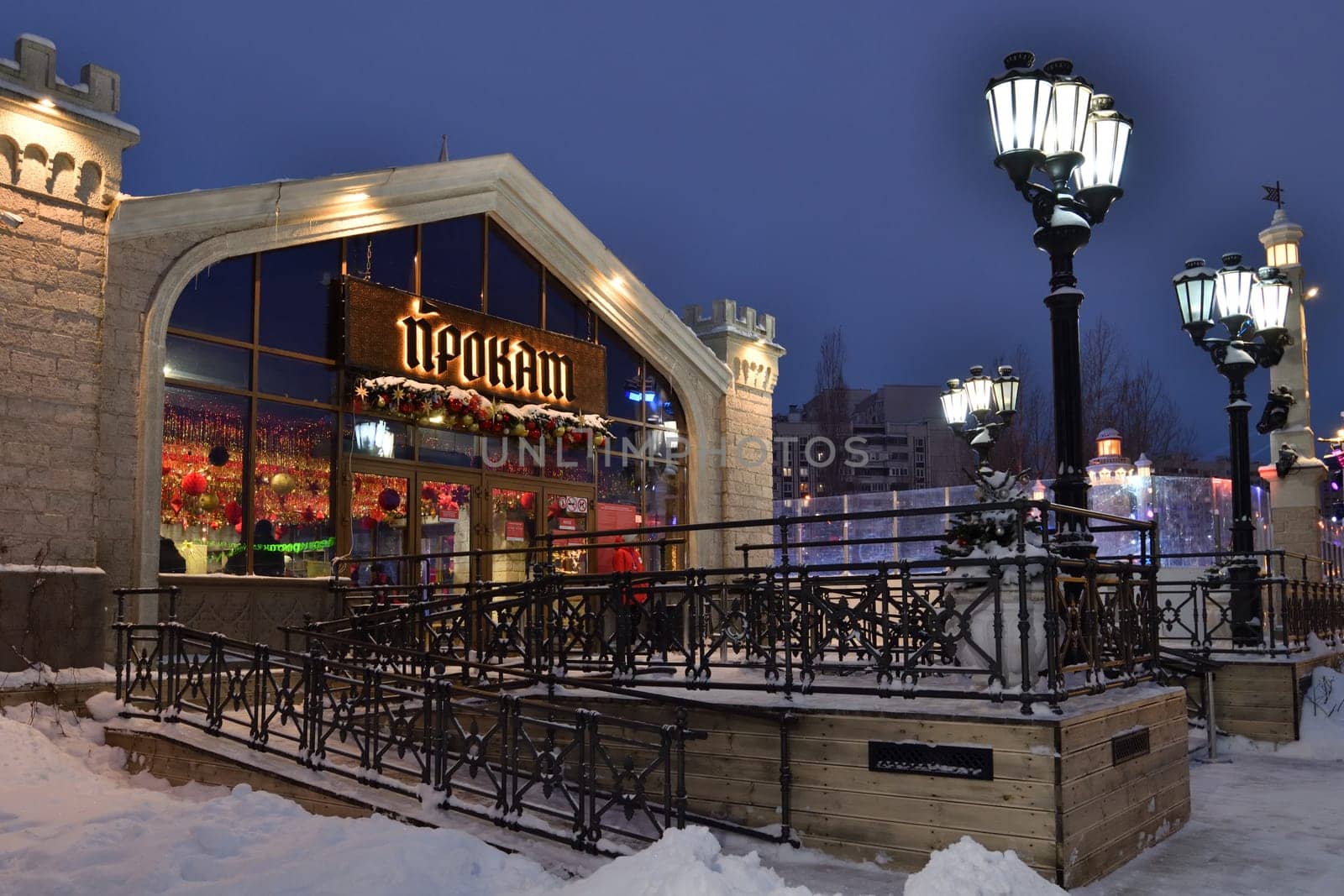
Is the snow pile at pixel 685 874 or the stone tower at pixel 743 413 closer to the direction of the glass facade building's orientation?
the snow pile

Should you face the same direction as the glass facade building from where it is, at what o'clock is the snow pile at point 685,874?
The snow pile is roughly at 1 o'clock from the glass facade building.

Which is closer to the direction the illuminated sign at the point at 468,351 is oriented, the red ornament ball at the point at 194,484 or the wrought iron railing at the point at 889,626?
the wrought iron railing

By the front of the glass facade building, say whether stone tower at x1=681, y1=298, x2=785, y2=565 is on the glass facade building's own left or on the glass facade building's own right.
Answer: on the glass facade building's own left

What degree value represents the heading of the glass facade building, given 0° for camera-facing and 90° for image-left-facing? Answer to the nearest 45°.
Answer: approximately 315°

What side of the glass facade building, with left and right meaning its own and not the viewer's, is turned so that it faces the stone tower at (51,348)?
right

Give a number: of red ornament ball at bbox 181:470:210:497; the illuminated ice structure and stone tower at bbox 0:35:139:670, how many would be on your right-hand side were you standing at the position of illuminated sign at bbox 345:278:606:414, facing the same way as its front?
2
